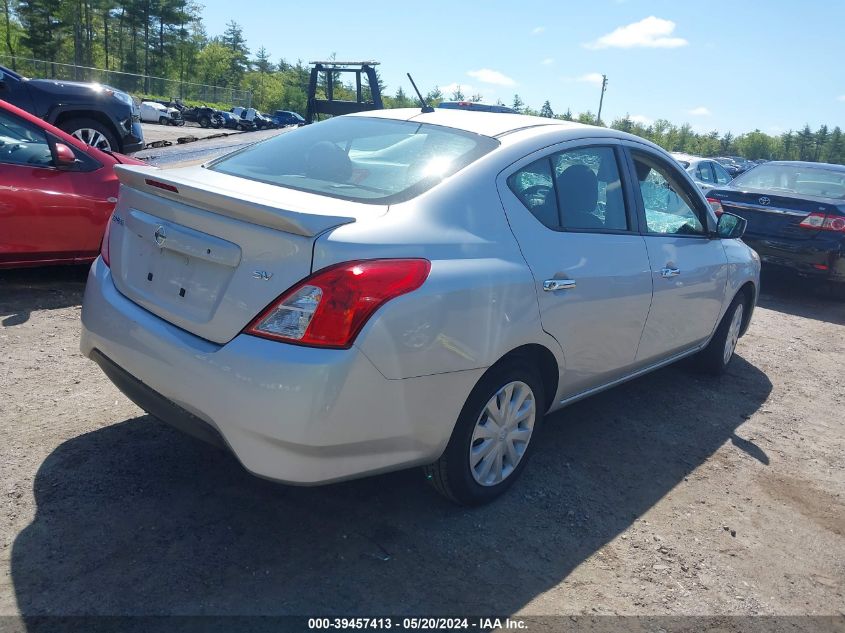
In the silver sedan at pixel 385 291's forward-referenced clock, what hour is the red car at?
The red car is roughly at 9 o'clock from the silver sedan.

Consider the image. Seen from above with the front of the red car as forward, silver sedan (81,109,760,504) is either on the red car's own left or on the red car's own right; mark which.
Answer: on the red car's own right

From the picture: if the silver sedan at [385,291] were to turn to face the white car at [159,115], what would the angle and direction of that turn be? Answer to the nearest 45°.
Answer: approximately 45° to its left

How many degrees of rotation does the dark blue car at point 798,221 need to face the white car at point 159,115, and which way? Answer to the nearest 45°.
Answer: approximately 90° to its left

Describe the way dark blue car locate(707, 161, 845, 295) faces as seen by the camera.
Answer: facing away from the viewer and to the right of the viewer
